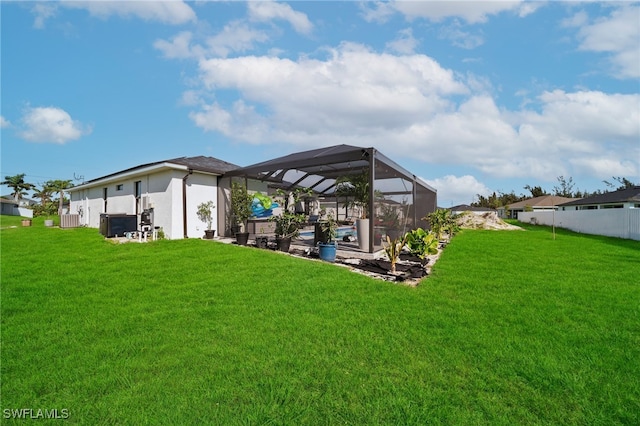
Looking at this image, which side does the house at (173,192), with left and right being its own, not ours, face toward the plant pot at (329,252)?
back

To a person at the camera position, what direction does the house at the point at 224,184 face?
facing away from the viewer and to the left of the viewer

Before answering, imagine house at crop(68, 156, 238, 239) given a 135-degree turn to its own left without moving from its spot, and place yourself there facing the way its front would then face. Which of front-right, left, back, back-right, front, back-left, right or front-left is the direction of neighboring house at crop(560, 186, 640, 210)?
left

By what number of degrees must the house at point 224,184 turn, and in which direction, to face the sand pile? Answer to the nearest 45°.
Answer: approximately 90° to its right

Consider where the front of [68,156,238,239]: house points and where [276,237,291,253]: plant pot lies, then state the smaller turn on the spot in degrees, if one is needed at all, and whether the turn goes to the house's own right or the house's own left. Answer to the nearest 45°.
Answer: approximately 180°

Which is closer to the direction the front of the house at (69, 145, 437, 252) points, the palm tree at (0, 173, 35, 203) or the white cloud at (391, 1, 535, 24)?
the palm tree

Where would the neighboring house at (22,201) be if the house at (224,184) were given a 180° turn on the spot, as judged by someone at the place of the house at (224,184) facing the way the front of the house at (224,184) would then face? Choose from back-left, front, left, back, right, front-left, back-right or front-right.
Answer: back
